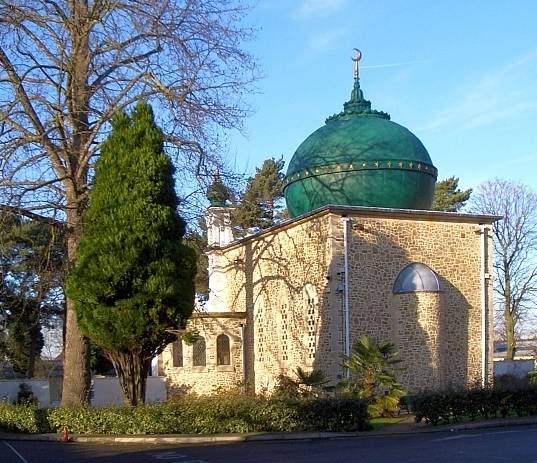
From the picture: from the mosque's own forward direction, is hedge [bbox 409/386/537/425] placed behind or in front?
behind

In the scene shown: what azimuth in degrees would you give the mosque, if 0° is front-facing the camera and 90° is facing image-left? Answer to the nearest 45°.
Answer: approximately 135°

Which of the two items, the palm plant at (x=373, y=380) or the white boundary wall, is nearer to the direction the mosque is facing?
the white boundary wall

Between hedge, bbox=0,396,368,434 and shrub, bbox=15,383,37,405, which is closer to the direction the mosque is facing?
the shrub

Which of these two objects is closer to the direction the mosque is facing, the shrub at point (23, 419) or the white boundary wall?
the white boundary wall

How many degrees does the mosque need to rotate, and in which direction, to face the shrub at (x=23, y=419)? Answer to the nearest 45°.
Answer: approximately 90° to its left

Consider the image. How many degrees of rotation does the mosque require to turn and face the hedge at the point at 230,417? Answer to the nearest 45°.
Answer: approximately 135° to its left

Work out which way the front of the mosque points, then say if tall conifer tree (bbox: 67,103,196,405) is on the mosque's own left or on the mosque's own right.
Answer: on the mosque's own left
